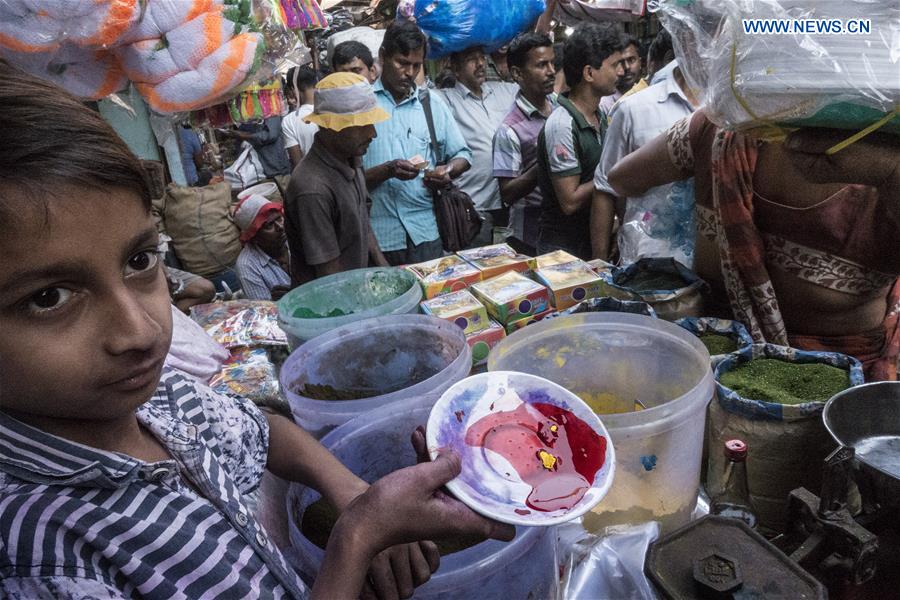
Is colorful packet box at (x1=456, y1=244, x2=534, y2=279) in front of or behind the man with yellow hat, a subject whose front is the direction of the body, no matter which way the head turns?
in front

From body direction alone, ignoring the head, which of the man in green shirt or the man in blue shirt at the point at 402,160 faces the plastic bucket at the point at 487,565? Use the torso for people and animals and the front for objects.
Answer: the man in blue shirt

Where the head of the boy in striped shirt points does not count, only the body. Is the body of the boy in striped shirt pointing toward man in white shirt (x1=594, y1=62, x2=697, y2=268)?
no

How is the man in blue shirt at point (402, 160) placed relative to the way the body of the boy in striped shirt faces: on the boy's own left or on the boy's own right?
on the boy's own left

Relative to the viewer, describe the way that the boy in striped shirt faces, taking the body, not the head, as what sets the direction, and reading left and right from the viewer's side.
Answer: facing the viewer and to the right of the viewer

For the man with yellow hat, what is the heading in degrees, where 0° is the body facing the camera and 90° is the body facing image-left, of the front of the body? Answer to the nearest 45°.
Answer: approximately 315°

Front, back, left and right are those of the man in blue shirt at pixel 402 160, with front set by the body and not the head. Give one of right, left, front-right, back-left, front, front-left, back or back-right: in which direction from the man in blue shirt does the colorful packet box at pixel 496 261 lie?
front

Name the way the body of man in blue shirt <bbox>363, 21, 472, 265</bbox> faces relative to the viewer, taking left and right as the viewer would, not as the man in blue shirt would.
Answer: facing the viewer

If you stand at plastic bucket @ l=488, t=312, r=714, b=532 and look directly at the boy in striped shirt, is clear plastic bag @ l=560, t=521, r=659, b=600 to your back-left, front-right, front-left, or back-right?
front-left

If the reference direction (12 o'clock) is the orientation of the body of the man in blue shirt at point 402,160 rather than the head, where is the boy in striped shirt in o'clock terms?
The boy in striped shirt is roughly at 12 o'clock from the man in blue shirt.

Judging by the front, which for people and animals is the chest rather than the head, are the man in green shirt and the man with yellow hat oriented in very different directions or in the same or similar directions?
same or similar directions

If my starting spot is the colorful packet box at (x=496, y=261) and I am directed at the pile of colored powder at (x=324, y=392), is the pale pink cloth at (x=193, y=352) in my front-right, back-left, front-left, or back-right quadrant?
front-right
